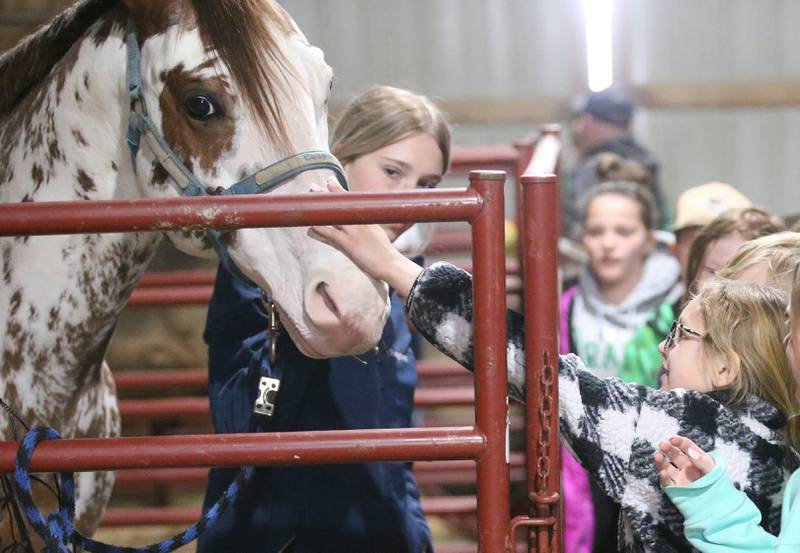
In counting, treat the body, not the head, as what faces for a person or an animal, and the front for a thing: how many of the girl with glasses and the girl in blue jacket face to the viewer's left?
1

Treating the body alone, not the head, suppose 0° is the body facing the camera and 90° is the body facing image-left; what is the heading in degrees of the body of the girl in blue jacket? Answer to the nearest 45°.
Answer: approximately 315°

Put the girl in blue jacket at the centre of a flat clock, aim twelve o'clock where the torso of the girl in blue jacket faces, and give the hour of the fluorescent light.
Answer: The fluorescent light is roughly at 8 o'clock from the girl in blue jacket.

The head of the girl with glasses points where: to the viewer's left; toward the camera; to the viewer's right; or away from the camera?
to the viewer's left

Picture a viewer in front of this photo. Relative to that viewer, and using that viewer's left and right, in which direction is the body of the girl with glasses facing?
facing to the left of the viewer

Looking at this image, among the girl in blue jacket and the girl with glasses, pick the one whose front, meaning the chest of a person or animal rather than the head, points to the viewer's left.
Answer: the girl with glasses

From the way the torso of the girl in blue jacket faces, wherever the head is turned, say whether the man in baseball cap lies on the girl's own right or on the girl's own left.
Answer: on the girl's own left
